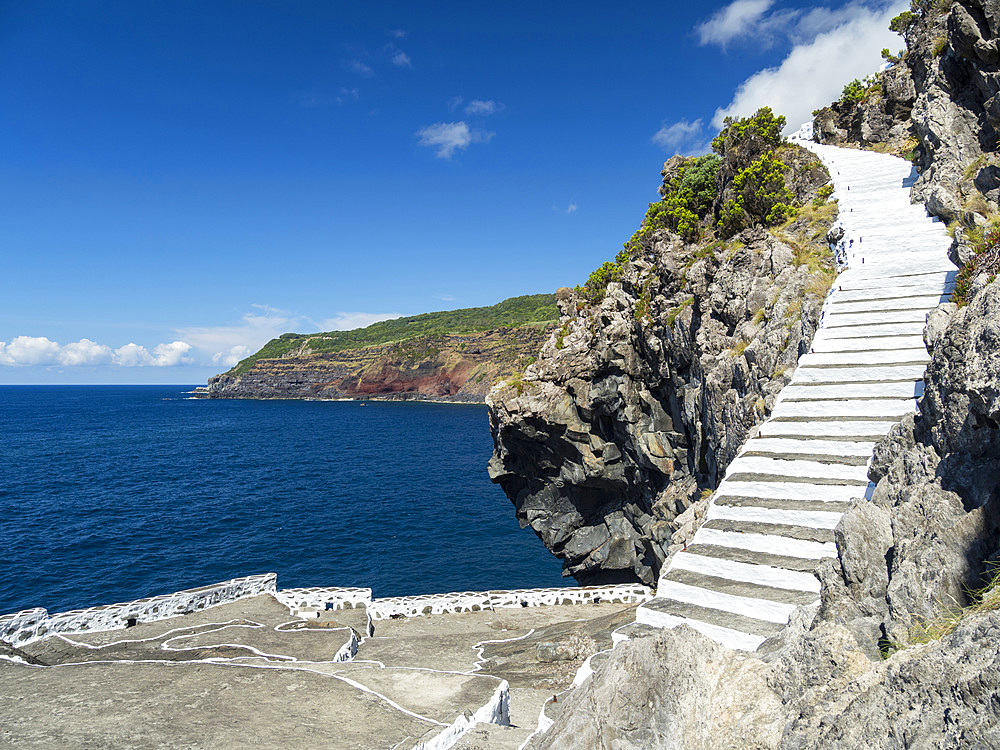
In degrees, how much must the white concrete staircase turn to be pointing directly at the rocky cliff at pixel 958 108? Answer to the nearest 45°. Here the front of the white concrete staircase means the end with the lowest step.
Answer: approximately 180°

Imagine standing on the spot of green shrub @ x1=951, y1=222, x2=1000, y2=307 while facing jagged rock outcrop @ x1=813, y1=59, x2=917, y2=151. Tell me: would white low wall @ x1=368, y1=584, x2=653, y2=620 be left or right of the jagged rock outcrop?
left

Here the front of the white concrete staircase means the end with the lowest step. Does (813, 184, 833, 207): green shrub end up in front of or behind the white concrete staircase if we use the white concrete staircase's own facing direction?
behind

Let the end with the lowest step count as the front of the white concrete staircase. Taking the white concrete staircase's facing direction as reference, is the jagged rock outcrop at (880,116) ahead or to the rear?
to the rear

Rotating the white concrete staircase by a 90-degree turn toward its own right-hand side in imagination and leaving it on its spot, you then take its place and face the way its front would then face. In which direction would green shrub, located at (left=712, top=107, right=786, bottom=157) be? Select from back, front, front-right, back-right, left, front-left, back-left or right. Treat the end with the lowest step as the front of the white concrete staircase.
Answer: right

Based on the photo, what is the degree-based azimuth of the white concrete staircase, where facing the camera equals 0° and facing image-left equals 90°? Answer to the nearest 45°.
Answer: approximately 0°

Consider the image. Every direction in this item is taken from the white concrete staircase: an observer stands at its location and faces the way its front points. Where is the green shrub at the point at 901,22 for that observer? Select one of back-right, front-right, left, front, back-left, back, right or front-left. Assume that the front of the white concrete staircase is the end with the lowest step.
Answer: back

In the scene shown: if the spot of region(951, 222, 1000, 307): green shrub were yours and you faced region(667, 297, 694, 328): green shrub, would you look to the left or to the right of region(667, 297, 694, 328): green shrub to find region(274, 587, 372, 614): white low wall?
left

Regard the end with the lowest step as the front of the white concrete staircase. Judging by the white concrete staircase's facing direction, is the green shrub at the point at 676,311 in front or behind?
behind
